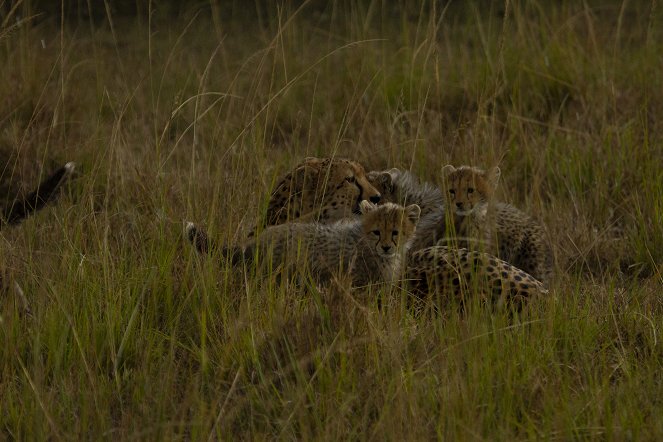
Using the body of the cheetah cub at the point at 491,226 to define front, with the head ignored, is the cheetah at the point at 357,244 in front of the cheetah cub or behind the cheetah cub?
in front

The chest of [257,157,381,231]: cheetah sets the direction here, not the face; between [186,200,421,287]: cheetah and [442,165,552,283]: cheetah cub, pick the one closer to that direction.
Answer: the cheetah cub

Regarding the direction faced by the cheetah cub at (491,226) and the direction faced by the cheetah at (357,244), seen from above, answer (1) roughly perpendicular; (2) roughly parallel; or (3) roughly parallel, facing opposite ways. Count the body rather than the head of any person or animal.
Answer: roughly perpendicular

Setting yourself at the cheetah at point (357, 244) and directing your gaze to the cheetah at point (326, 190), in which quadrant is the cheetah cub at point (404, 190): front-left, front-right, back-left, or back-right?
front-right

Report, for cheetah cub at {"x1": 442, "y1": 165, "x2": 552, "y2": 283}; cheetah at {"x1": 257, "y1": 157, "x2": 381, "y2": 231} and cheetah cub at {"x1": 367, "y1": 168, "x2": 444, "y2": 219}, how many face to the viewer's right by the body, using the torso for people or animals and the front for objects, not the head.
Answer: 1

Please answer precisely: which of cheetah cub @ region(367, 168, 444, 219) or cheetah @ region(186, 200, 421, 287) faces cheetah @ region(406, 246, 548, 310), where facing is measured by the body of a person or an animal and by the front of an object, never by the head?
cheetah @ region(186, 200, 421, 287)

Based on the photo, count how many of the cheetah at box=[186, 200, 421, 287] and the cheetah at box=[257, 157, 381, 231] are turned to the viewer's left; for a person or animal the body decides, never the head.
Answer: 0

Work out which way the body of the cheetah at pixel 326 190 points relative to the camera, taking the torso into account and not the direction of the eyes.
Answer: to the viewer's right

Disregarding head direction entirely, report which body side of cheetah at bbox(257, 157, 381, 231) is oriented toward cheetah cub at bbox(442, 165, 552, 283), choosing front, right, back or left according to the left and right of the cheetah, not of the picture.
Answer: front
